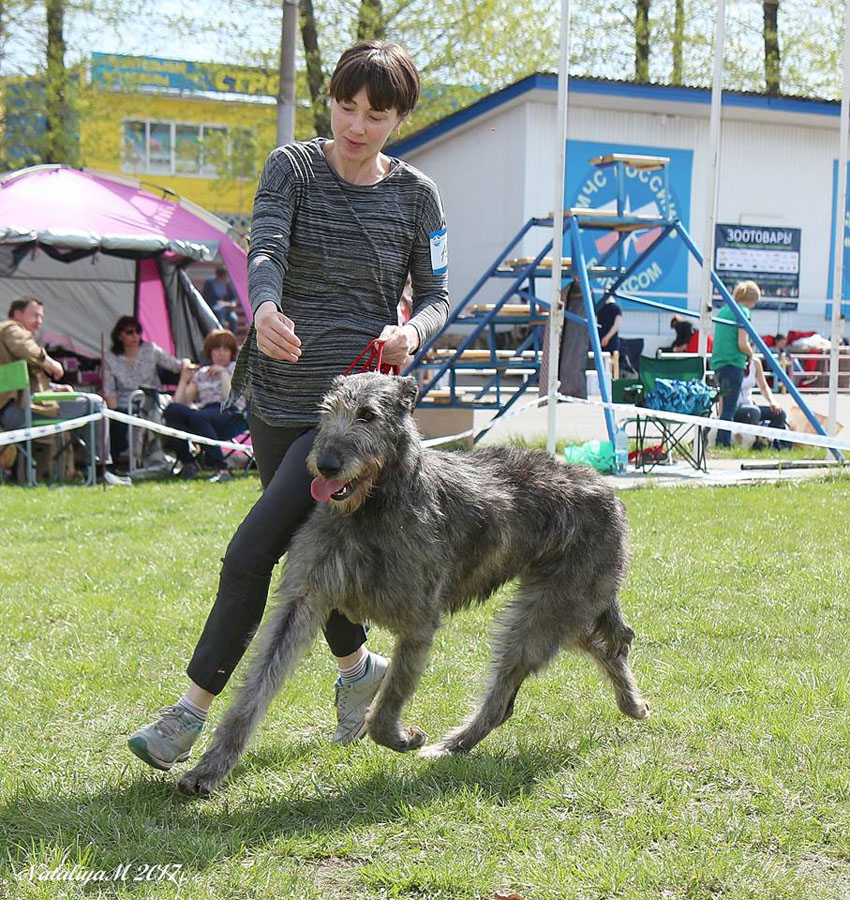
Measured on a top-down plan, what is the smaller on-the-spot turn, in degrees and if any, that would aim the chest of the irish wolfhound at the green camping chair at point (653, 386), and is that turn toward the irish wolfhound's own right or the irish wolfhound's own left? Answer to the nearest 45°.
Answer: approximately 135° to the irish wolfhound's own right

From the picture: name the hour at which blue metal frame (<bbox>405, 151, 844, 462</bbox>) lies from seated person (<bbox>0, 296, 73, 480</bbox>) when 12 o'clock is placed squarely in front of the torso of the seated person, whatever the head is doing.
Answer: The blue metal frame is roughly at 12 o'clock from the seated person.

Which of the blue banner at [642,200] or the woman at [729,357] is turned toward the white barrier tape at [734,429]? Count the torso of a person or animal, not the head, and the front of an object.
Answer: the blue banner

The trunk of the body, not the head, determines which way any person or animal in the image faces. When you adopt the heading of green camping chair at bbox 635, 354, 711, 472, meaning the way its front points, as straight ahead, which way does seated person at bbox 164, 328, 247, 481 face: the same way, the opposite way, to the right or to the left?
the same way

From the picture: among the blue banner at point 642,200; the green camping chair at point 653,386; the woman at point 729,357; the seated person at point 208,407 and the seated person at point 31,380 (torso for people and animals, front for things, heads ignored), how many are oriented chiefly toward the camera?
3

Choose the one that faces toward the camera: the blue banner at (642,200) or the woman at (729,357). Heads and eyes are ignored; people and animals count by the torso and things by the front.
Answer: the blue banner

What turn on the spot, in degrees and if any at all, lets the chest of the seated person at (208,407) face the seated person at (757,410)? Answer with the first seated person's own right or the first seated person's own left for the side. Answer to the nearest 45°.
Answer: approximately 90° to the first seated person's own left

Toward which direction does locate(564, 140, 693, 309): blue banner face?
toward the camera

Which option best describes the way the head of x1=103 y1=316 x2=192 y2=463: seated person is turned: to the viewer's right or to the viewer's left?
to the viewer's right

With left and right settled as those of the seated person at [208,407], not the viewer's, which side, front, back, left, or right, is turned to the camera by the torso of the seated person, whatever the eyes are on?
front

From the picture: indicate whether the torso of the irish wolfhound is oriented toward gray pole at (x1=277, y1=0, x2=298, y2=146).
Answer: no

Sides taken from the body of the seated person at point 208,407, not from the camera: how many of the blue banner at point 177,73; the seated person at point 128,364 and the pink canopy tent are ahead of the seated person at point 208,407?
0

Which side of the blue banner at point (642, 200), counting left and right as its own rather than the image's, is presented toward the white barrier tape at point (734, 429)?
front

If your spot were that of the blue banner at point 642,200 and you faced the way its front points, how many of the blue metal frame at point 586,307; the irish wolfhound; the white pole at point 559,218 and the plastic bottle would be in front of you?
4

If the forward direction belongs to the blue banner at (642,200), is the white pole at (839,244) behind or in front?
in front
